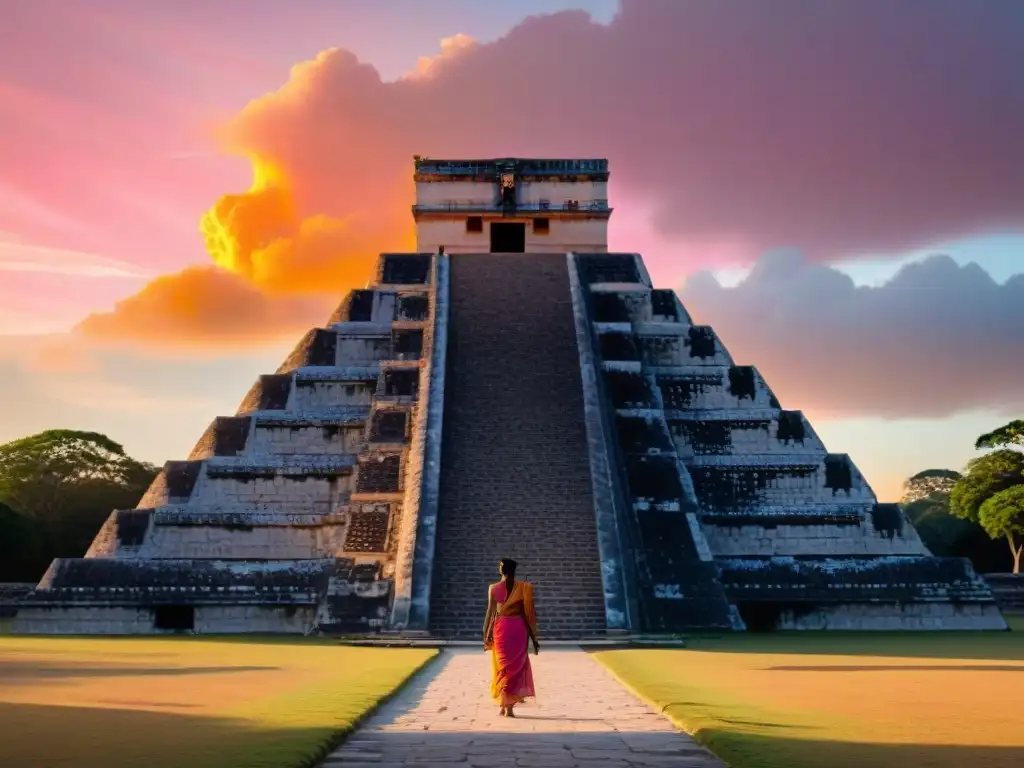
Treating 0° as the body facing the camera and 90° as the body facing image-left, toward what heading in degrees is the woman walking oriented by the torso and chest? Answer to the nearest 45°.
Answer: approximately 180°

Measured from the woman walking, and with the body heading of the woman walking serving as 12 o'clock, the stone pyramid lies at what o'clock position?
The stone pyramid is roughly at 12 o'clock from the woman walking.

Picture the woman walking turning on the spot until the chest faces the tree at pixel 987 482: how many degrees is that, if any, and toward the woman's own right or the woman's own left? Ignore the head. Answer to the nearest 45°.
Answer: approximately 45° to the woman's own right

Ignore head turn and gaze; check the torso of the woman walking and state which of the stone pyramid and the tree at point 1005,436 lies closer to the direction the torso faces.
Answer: the stone pyramid

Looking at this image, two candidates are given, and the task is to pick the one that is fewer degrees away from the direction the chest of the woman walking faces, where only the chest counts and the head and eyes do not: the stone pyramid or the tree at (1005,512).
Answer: the stone pyramid
